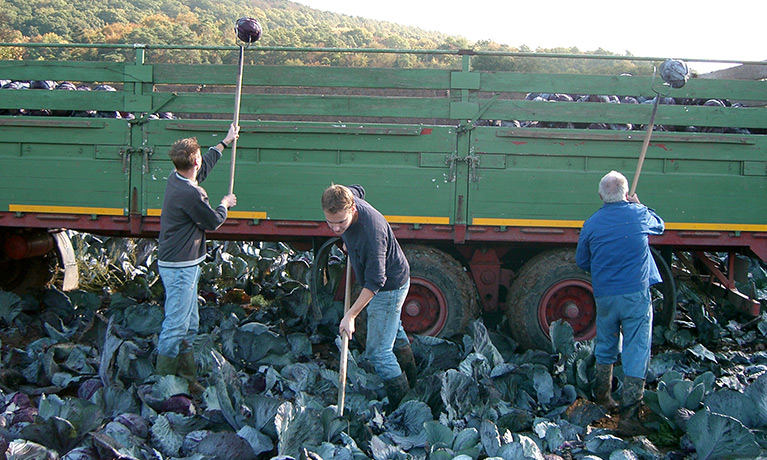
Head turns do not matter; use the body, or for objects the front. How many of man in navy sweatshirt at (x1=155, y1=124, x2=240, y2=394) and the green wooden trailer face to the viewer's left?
1

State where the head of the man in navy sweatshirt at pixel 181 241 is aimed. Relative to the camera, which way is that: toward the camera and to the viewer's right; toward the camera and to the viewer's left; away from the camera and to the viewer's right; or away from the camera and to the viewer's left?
away from the camera and to the viewer's right

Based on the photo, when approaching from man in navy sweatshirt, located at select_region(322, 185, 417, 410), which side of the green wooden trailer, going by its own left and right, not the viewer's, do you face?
left

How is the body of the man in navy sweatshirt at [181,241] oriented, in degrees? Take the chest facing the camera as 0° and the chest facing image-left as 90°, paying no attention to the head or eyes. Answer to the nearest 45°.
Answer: approximately 225°

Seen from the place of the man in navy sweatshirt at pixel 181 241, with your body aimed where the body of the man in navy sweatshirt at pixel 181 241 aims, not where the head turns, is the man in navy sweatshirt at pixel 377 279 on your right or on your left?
on your right

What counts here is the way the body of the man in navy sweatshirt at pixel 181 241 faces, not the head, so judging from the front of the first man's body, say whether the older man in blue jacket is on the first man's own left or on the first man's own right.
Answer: on the first man's own right

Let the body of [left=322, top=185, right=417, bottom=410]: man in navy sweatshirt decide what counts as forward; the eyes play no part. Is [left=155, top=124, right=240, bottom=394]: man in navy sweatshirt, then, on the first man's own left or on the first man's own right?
on the first man's own right

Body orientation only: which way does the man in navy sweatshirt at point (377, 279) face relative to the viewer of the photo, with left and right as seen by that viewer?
facing the viewer and to the left of the viewer
